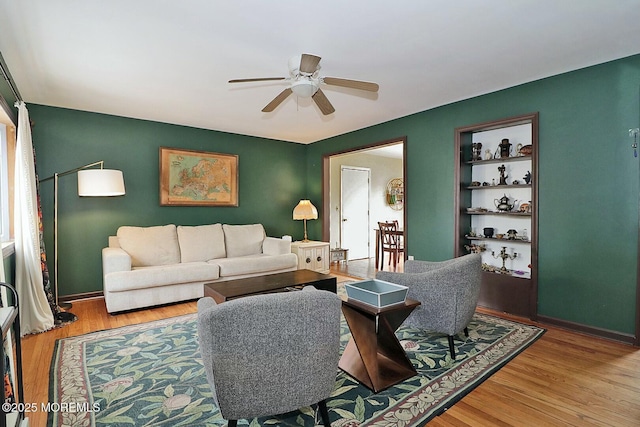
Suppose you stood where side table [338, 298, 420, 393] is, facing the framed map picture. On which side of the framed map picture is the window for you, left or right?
left

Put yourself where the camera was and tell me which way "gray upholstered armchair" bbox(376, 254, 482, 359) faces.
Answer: facing away from the viewer and to the left of the viewer

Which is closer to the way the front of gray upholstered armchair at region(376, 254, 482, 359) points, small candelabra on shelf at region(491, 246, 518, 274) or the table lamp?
the table lamp

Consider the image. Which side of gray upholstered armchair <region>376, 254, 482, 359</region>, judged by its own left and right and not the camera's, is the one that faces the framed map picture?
front

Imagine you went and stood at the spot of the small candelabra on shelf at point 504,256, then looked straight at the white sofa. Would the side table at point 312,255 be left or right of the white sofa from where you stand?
right

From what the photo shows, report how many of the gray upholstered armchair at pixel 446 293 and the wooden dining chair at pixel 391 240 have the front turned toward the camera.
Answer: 0
